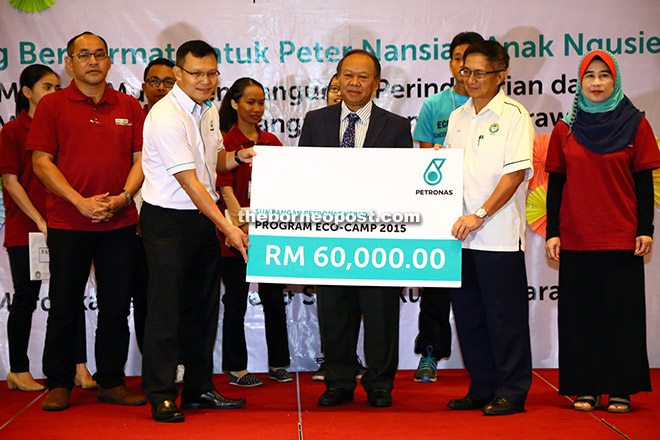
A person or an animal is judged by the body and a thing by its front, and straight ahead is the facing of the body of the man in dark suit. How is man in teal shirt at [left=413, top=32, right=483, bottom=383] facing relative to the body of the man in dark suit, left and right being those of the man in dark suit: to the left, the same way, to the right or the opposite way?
the same way

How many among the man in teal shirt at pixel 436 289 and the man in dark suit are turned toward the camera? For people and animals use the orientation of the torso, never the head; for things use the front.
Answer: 2

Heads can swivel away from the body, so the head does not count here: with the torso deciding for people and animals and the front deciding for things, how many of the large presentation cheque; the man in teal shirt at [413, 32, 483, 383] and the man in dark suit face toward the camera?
3

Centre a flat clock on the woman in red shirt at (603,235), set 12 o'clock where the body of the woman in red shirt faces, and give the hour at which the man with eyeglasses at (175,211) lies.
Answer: The man with eyeglasses is roughly at 2 o'clock from the woman in red shirt.

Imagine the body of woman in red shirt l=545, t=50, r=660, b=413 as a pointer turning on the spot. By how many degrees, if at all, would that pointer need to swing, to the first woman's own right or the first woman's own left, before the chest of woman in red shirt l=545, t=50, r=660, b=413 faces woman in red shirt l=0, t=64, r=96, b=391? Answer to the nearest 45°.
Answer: approximately 90° to the first woman's own right

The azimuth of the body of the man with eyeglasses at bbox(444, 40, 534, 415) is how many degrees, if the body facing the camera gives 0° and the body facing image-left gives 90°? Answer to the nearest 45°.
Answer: approximately 45°

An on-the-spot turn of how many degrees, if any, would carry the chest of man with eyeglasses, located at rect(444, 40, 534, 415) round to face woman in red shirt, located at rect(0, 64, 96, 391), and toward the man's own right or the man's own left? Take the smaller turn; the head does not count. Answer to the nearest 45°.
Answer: approximately 45° to the man's own right

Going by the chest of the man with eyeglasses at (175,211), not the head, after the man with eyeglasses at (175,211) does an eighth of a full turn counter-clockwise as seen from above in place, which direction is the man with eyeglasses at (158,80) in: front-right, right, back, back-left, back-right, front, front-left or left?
left

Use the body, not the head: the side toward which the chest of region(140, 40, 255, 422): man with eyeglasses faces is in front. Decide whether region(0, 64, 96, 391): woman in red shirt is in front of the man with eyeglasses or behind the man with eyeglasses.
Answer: behind

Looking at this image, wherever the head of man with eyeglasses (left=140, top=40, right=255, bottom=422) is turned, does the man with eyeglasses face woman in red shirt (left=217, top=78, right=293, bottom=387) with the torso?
no

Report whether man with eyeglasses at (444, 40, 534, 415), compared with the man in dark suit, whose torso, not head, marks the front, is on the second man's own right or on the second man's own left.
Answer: on the second man's own left

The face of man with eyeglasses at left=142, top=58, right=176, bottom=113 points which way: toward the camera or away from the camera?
toward the camera

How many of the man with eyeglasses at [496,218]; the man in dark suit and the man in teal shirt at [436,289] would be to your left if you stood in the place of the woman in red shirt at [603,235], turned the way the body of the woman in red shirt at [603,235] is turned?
0

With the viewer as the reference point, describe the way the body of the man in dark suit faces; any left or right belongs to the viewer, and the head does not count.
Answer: facing the viewer

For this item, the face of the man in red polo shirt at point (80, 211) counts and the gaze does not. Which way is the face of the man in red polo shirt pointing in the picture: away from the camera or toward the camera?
toward the camera

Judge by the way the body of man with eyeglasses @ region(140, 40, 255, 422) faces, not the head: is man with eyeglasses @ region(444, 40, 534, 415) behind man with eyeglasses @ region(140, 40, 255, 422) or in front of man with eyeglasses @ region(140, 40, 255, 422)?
in front

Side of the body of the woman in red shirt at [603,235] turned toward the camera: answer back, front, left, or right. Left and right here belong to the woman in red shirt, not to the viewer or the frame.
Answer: front
